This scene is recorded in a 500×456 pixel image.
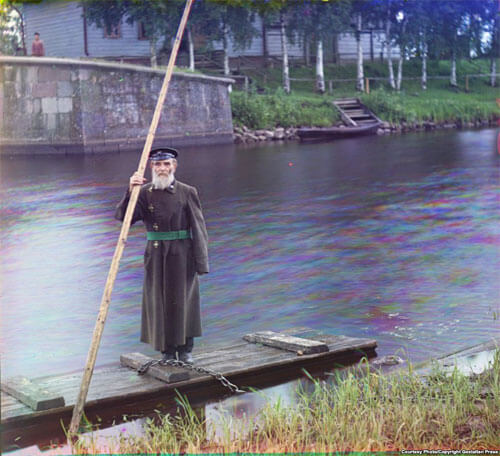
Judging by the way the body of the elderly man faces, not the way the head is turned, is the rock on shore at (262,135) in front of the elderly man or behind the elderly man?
behind

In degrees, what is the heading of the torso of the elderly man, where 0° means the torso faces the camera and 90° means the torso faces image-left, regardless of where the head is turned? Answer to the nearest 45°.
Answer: approximately 0°

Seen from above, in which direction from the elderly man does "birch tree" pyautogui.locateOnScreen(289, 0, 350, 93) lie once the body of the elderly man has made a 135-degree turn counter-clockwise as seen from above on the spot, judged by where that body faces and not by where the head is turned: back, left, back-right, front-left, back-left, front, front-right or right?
front-left

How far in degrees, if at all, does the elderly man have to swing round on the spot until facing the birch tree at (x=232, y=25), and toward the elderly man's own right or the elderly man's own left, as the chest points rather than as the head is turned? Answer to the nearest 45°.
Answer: approximately 180°

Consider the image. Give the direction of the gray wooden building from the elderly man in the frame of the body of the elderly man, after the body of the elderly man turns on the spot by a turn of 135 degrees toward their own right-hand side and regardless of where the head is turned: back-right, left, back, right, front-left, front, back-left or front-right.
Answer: front-right

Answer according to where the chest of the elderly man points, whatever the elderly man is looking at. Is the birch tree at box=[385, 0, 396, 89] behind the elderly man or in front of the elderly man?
behind

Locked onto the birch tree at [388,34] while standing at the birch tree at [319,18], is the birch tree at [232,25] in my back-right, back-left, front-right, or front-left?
back-left

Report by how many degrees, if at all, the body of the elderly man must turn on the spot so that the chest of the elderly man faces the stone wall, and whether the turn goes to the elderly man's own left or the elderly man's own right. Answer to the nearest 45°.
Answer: approximately 180°

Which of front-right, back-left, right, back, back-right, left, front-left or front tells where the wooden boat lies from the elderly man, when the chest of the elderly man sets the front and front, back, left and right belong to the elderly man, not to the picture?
back

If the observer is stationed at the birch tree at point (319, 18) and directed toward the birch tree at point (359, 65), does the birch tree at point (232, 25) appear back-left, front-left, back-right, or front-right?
back-left
